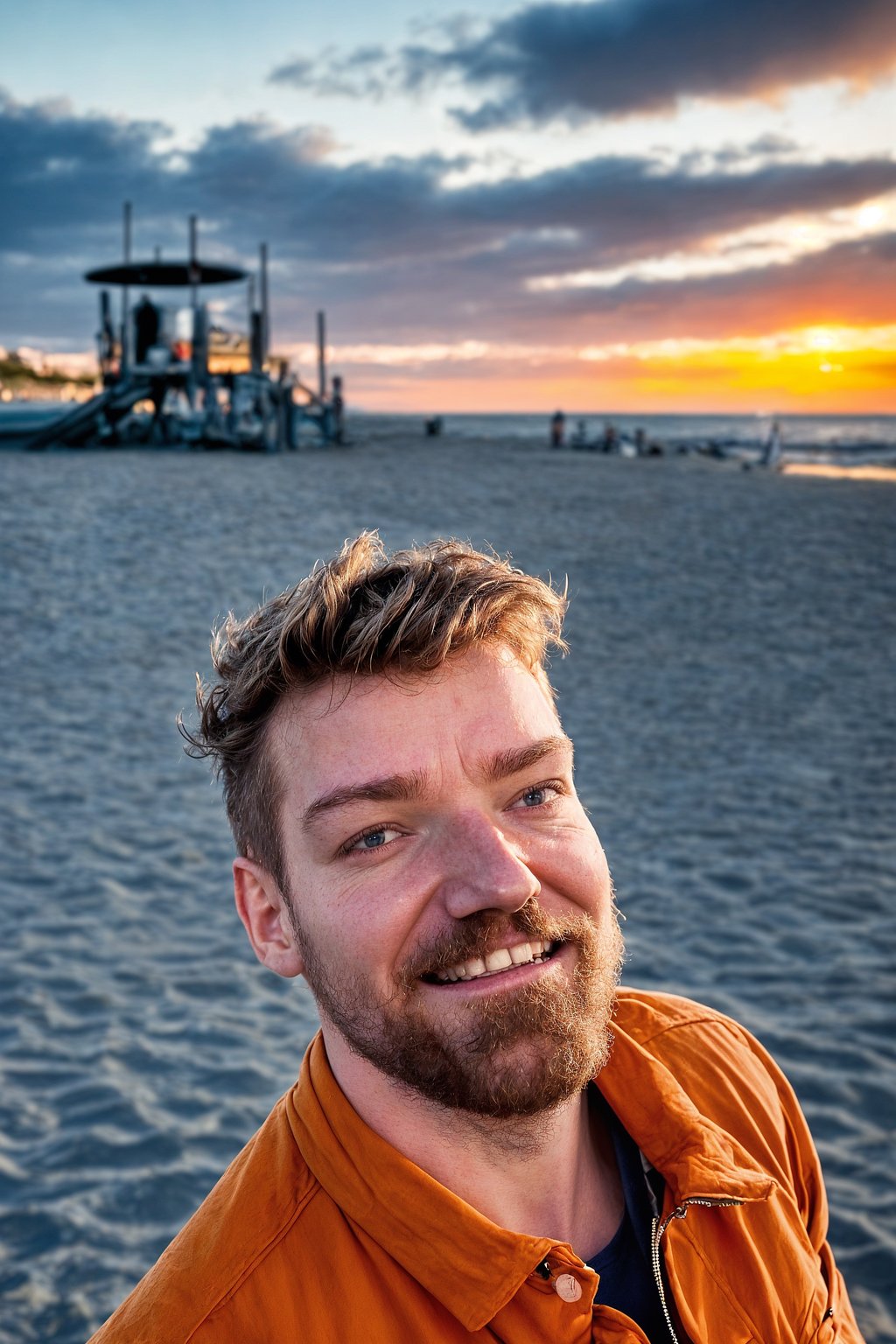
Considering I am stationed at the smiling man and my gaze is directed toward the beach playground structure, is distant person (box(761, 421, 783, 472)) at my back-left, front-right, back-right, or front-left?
front-right

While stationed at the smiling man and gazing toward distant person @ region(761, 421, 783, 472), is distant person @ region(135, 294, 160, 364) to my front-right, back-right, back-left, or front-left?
front-left

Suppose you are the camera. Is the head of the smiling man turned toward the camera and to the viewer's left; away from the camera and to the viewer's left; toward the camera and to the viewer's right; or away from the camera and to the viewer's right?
toward the camera and to the viewer's right

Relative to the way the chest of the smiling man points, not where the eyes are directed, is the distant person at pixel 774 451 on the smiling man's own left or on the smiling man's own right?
on the smiling man's own left

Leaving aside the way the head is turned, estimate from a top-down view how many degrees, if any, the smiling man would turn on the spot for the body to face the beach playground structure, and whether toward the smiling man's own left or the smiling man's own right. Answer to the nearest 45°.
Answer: approximately 135° to the smiling man's own left

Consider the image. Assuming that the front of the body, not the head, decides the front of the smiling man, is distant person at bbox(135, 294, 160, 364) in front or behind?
behind

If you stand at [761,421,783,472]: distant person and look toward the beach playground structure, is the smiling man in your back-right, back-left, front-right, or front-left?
front-left
